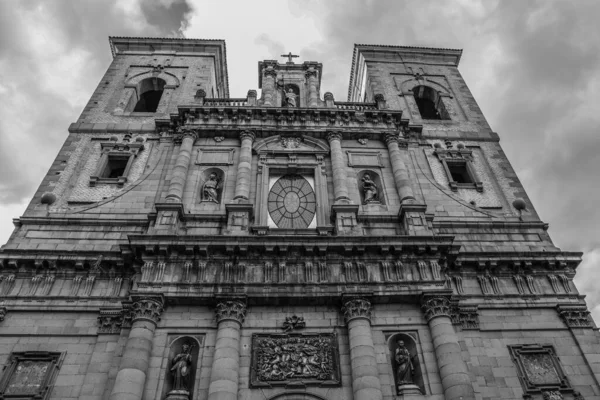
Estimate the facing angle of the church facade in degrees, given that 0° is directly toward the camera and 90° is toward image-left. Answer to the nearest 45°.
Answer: approximately 0°
